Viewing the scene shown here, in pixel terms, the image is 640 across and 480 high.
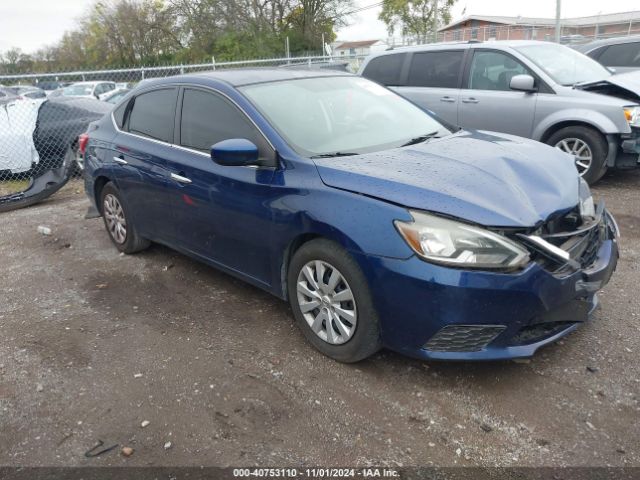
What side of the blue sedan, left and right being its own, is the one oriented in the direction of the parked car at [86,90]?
back

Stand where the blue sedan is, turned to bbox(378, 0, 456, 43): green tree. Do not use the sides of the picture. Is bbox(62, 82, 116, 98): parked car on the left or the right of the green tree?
left

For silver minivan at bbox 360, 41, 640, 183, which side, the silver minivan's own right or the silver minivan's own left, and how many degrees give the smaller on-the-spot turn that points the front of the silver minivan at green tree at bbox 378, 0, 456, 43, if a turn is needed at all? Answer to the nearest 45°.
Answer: approximately 135° to the silver minivan's own left

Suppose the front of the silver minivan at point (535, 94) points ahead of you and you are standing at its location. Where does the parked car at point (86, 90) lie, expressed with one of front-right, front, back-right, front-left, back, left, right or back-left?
back

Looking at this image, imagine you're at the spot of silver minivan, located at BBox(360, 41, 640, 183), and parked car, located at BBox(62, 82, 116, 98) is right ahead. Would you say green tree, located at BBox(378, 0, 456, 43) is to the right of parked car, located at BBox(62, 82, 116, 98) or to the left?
right

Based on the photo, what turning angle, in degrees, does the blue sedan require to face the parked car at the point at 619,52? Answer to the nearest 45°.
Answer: approximately 90° to its left

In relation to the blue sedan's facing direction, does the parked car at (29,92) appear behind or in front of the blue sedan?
behind

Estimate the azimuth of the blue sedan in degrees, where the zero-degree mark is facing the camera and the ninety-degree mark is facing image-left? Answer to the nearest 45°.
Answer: approximately 315°

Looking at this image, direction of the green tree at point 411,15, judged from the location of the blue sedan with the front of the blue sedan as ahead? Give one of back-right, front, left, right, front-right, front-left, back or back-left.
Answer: back-left

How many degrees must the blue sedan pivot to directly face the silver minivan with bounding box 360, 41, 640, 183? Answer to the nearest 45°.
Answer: approximately 90° to its left

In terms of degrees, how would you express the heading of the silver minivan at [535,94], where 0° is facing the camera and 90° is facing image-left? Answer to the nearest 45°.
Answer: approximately 315°
